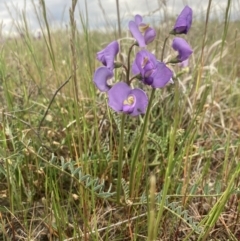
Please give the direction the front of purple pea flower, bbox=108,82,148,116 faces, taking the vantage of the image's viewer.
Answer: facing the viewer
